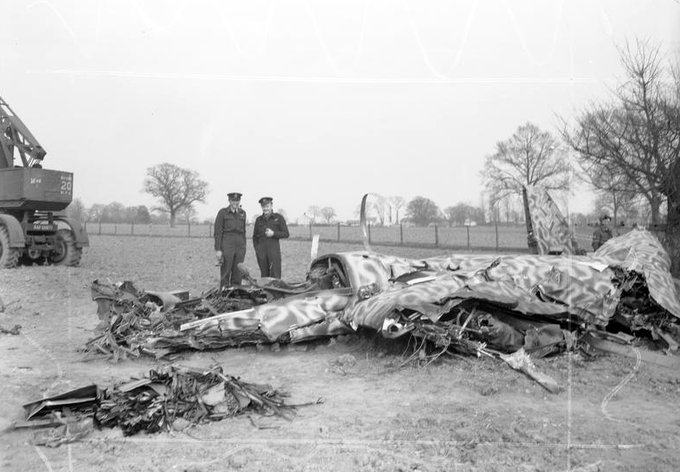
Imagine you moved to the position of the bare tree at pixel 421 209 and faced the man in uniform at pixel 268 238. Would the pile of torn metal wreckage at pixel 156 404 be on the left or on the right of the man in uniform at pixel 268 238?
left

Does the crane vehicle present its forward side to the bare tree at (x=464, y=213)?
no

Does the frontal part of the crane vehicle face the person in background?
no

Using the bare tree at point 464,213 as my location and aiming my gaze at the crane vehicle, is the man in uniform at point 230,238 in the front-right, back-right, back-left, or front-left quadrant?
front-left
